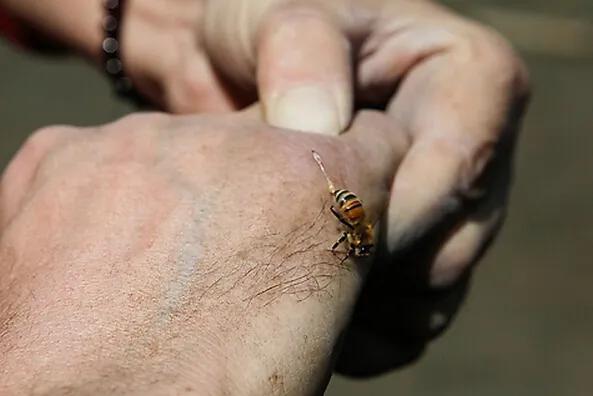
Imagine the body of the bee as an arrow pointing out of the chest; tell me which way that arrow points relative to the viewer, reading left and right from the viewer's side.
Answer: facing the viewer and to the right of the viewer
